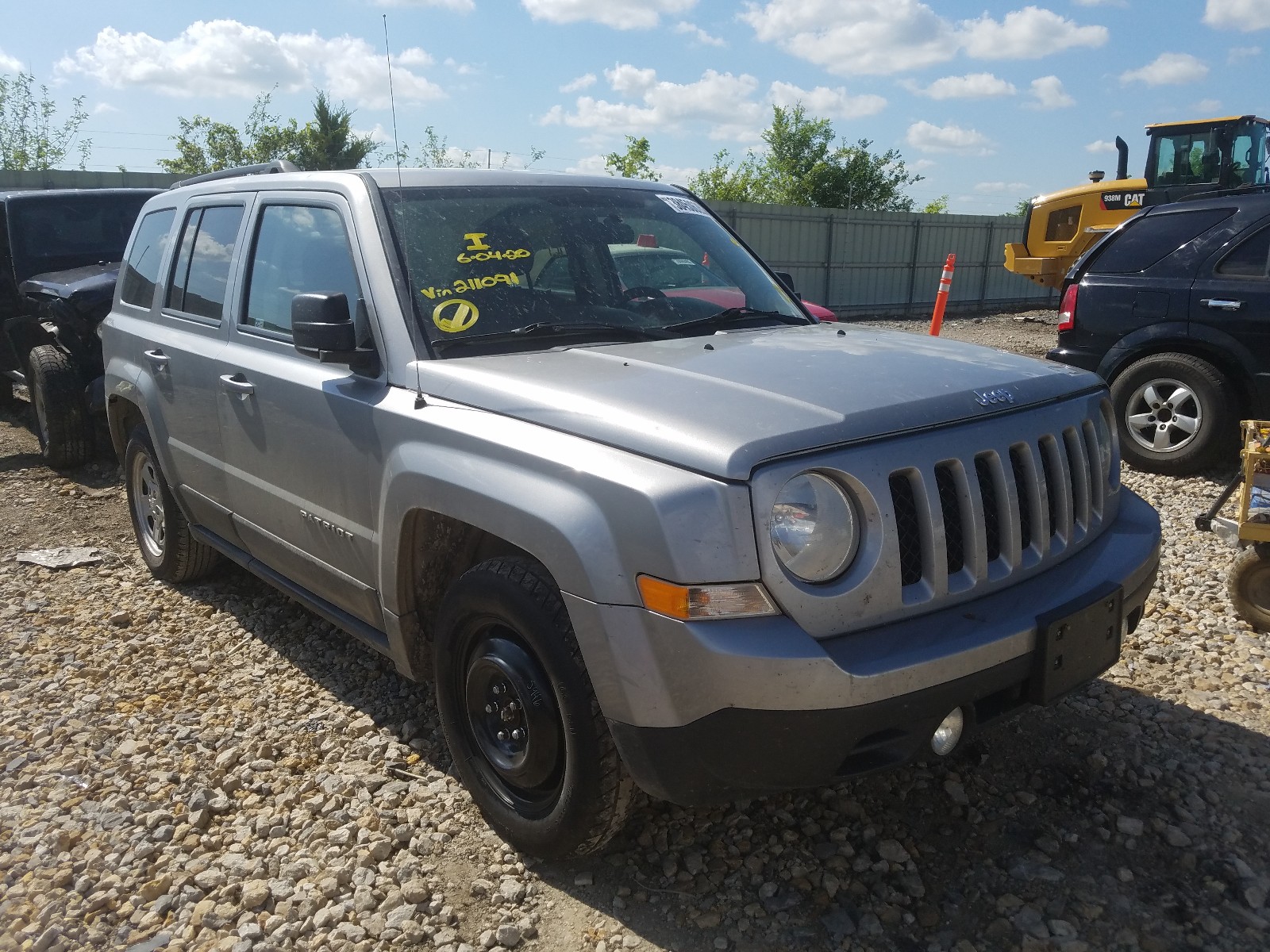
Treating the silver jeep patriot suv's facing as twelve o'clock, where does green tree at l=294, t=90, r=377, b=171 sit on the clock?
The green tree is roughly at 7 o'clock from the silver jeep patriot suv.

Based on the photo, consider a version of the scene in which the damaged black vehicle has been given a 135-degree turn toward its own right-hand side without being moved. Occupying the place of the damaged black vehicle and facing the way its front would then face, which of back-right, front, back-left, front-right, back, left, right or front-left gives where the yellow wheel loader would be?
back

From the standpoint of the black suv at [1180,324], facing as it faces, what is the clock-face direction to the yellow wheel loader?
The yellow wheel loader is roughly at 9 o'clock from the black suv.

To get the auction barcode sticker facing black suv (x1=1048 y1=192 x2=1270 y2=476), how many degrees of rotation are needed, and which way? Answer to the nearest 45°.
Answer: approximately 90° to its left

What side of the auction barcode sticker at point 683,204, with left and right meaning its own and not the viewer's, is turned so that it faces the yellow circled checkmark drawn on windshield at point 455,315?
right

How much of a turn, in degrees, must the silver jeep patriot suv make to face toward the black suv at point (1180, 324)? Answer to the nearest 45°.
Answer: approximately 90° to its left

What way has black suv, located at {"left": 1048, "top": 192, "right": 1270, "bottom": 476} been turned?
to the viewer's right

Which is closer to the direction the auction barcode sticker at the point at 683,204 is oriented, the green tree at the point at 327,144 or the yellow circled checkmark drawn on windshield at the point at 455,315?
the yellow circled checkmark drawn on windshield

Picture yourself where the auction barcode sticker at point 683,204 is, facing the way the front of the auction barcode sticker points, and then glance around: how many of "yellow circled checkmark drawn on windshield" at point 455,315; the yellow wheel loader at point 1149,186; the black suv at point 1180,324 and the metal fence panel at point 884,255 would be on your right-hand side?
1

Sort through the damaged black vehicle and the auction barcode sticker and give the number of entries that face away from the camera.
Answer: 0

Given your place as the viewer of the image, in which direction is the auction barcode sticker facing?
facing the viewer and to the right of the viewer

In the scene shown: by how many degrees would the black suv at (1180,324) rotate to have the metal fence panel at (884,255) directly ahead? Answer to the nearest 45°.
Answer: approximately 90° to its left

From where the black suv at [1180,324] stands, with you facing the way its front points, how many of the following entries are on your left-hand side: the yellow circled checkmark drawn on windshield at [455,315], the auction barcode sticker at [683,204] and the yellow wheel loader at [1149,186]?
1

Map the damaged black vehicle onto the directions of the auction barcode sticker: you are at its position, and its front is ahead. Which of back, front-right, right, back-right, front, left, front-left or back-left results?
back

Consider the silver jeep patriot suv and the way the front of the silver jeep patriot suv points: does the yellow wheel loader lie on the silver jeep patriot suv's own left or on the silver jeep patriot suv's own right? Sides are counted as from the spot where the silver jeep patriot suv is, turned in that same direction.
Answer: on the silver jeep patriot suv's own left
